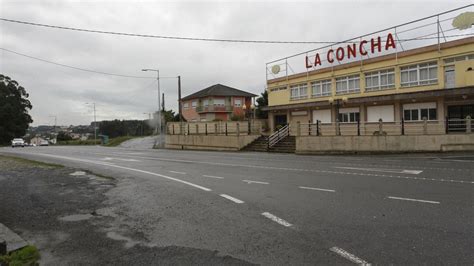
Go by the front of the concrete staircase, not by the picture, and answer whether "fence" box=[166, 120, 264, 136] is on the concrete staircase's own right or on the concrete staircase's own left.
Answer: on the concrete staircase's own right

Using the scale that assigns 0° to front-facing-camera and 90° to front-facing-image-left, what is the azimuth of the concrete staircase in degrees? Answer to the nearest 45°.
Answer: approximately 45°

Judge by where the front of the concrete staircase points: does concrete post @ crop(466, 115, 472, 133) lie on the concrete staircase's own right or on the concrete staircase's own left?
on the concrete staircase's own left

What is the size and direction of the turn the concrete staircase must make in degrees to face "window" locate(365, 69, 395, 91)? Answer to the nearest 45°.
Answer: approximately 135° to its left

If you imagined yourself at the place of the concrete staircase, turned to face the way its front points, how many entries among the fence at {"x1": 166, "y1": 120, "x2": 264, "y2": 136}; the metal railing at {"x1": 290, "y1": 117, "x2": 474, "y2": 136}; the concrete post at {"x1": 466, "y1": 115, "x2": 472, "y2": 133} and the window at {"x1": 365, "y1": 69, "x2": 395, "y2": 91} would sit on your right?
1

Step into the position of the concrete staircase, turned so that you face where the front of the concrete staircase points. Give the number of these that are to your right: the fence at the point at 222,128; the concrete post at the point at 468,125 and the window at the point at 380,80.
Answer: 1
